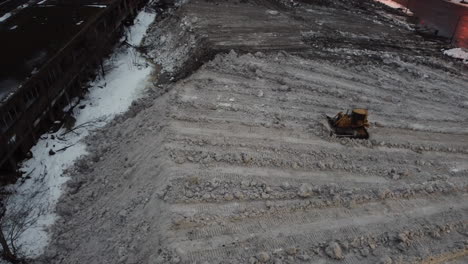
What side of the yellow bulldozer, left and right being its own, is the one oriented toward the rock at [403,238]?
left

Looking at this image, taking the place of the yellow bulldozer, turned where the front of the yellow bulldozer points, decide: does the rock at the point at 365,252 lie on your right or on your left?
on your left

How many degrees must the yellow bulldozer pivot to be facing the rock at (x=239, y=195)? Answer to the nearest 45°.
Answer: approximately 45° to its left

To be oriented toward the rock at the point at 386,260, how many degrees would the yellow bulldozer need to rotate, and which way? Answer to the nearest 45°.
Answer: approximately 90° to its left

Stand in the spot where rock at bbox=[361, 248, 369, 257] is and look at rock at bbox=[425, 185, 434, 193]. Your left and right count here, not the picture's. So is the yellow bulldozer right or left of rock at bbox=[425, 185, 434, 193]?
left

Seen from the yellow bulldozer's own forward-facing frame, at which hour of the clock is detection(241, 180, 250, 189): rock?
The rock is roughly at 10 o'clock from the yellow bulldozer.

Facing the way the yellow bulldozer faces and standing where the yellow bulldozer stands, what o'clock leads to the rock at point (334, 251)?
The rock is roughly at 9 o'clock from the yellow bulldozer.

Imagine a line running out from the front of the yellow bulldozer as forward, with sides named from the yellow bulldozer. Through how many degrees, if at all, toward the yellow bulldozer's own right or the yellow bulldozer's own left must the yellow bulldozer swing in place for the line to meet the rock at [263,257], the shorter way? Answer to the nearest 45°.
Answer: approximately 90° to the yellow bulldozer's own left

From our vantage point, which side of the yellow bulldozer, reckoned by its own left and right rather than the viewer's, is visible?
left

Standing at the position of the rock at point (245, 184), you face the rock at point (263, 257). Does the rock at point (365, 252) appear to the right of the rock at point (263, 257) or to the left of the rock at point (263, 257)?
left

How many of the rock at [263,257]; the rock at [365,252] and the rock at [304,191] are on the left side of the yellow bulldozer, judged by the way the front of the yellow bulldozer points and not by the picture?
3

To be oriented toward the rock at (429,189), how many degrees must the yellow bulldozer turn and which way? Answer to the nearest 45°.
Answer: approximately 135° to its left
